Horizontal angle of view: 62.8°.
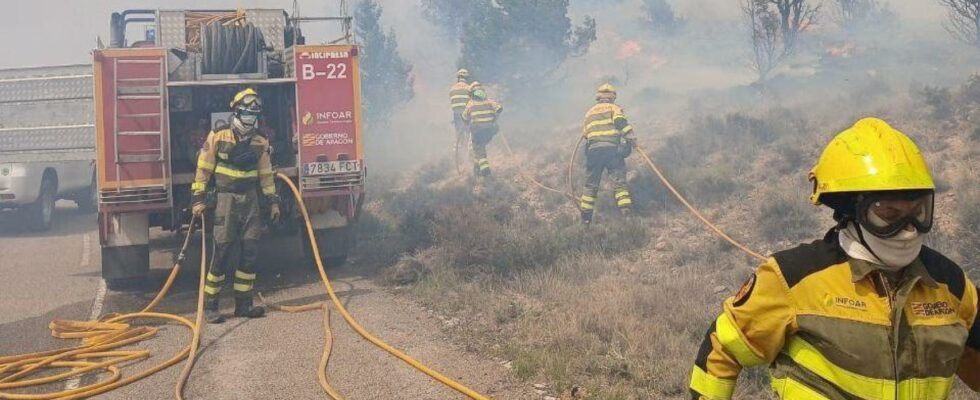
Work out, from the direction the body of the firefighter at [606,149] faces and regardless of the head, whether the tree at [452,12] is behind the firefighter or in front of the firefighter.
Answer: in front

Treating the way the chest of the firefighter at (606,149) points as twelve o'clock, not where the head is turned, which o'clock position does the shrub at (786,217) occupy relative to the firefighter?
The shrub is roughly at 4 o'clock from the firefighter.

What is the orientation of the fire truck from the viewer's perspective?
away from the camera

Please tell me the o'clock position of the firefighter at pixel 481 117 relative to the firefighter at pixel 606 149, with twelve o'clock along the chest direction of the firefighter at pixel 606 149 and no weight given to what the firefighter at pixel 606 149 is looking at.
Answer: the firefighter at pixel 481 117 is roughly at 11 o'clock from the firefighter at pixel 606 149.

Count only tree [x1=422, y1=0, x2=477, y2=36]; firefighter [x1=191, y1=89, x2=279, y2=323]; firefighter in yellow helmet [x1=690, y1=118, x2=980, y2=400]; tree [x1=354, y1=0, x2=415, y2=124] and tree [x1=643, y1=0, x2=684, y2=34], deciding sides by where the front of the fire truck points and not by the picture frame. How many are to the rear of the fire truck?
2

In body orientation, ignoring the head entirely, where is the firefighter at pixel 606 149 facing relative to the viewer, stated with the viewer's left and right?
facing away from the viewer

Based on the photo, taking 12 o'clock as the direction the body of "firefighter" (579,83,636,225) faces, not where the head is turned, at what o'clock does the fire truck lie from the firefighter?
The fire truck is roughly at 8 o'clock from the firefighter.

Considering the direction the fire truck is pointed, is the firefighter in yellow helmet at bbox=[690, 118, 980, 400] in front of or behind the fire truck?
behind

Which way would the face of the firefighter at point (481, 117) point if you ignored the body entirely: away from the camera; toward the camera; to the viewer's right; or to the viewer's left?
away from the camera

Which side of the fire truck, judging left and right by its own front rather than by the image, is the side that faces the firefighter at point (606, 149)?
right

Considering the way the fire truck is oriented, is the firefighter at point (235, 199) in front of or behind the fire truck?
behind

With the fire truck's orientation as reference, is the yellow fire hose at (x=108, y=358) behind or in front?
behind

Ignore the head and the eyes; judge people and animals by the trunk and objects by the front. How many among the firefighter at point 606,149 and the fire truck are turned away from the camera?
2

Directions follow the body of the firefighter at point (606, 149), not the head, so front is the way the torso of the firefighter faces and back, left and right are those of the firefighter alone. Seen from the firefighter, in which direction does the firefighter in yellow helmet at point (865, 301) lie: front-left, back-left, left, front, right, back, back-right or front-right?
back

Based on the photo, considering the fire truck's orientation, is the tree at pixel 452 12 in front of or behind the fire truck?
in front

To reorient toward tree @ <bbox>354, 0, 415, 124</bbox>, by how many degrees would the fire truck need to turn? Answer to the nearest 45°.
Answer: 0° — it already faces it

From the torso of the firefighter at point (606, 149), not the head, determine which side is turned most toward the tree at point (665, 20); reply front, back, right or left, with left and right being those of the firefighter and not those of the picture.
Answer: front

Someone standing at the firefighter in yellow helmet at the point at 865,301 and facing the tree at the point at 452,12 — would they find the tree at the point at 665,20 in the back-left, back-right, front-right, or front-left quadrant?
front-right
